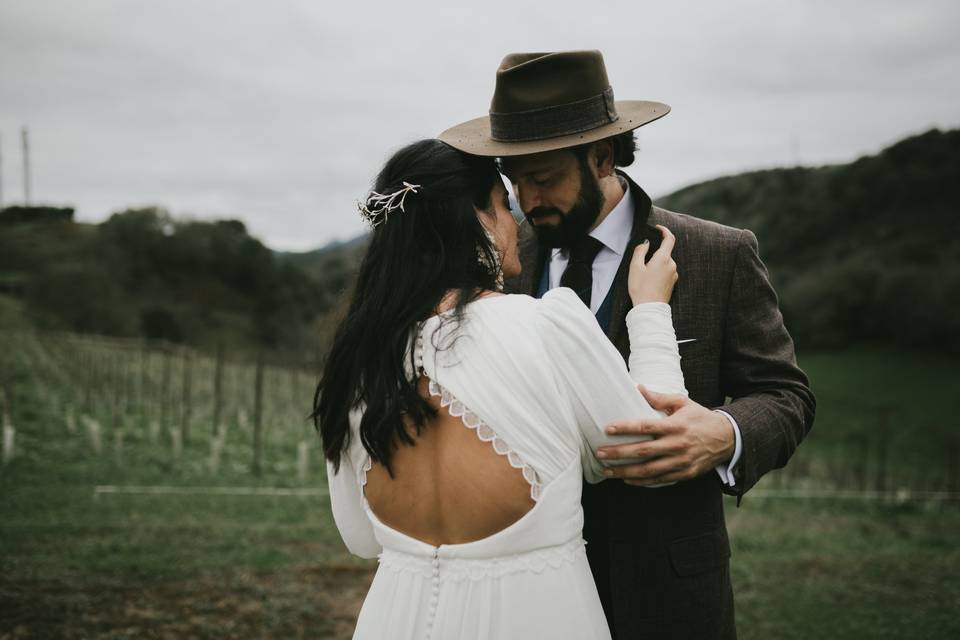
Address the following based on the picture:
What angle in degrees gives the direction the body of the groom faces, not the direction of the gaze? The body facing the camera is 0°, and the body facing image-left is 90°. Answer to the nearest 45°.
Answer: approximately 45°

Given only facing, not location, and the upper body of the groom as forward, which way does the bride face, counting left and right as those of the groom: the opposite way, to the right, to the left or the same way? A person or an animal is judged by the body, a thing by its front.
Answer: the opposite way

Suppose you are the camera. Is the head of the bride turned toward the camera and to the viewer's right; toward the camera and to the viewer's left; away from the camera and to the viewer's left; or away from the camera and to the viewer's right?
away from the camera and to the viewer's right

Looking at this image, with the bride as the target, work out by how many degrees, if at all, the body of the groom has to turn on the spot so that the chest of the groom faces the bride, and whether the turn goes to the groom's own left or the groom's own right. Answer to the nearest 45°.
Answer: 0° — they already face them

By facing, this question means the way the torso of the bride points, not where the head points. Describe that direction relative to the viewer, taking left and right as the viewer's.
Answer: facing away from the viewer and to the right of the viewer
